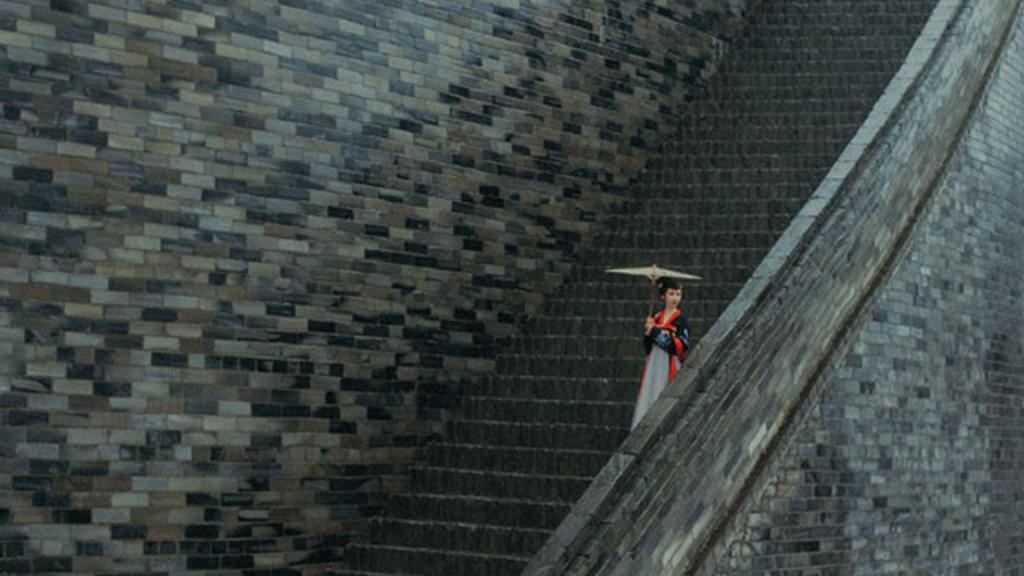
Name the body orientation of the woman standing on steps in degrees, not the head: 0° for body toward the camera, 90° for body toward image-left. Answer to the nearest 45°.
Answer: approximately 45°
